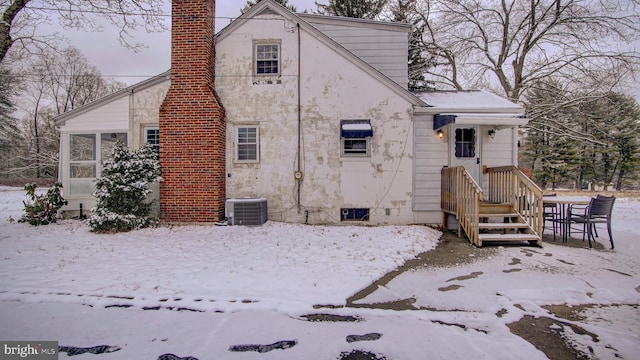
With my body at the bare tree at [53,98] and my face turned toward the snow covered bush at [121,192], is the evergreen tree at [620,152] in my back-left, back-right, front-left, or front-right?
front-left

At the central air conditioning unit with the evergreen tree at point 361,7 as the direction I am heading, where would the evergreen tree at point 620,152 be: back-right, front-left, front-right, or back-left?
front-right
